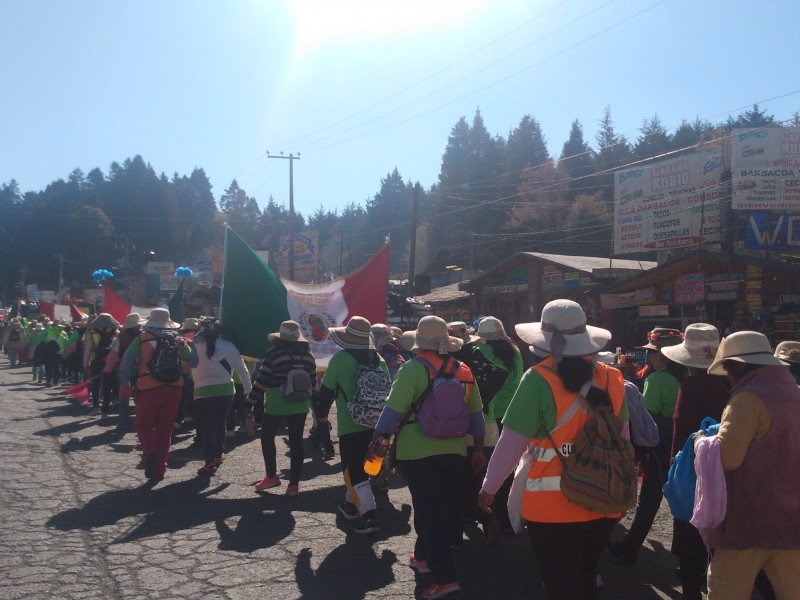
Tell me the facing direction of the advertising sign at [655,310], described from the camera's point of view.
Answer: facing the viewer and to the left of the viewer

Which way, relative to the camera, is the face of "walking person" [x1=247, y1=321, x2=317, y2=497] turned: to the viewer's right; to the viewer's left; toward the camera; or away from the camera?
away from the camera

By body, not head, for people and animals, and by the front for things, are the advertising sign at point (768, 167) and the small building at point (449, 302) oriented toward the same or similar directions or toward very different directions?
same or similar directions

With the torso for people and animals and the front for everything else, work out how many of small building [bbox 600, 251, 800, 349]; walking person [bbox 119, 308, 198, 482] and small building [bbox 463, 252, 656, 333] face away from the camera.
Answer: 1

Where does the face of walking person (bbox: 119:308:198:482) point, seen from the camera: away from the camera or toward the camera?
away from the camera

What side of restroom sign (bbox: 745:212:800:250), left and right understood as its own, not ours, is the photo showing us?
front

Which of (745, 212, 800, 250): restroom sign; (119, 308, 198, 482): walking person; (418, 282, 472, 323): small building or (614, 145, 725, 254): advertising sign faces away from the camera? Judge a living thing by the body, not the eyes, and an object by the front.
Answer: the walking person

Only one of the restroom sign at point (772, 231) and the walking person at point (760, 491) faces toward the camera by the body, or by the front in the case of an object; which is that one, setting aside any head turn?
the restroom sign

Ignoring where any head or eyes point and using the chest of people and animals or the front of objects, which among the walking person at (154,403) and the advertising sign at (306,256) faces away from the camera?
the walking person

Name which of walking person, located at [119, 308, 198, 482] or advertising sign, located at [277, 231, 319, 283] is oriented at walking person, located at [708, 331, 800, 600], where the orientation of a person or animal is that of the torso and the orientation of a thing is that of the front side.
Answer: the advertising sign

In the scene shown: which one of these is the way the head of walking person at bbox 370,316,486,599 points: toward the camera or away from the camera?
away from the camera

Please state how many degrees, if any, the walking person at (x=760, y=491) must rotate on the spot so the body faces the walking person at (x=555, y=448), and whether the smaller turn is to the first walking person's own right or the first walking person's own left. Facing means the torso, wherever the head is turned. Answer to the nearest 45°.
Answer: approximately 45° to the first walking person's own left

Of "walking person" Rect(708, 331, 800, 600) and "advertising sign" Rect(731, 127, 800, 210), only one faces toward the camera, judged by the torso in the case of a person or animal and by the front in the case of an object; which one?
the advertising sign

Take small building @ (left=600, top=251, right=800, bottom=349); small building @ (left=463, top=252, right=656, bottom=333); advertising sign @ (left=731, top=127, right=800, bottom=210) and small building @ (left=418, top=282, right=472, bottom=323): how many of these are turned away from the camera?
0

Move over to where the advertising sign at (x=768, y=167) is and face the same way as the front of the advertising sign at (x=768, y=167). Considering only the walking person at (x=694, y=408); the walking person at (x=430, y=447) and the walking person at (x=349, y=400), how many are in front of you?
3

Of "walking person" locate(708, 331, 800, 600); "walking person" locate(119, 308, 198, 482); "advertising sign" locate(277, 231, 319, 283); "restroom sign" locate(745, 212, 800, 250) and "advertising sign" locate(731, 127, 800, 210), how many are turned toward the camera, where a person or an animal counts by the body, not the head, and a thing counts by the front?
3

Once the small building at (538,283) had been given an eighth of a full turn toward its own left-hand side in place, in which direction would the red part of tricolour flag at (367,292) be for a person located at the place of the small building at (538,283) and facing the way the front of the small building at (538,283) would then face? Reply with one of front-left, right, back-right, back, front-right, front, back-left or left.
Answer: front

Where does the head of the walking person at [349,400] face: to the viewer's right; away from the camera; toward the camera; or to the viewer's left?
away from the camera
